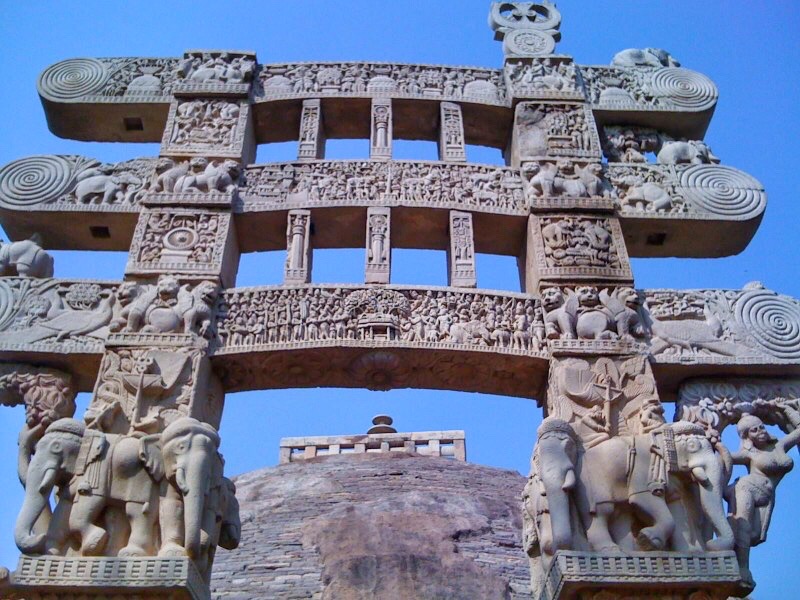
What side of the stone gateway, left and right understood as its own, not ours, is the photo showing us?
front

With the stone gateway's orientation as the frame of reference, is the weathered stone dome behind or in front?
behind
